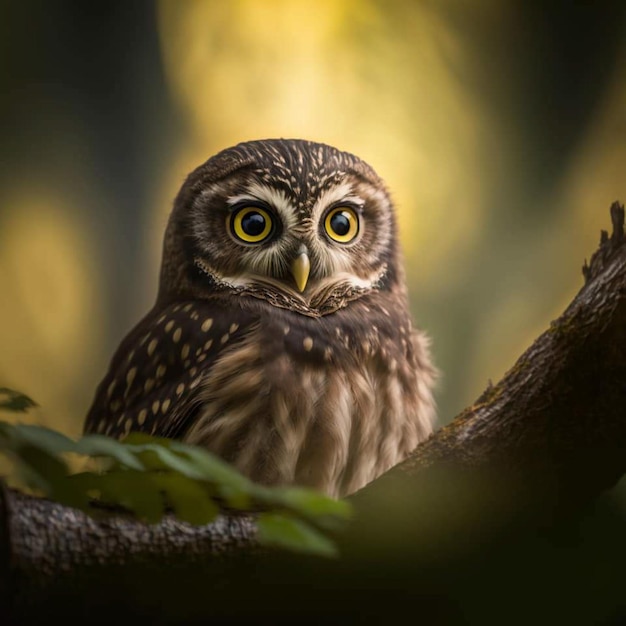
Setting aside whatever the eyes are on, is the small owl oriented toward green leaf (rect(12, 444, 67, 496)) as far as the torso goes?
no

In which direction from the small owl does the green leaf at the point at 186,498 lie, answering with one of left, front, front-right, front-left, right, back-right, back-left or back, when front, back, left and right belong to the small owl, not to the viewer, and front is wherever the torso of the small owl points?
front-right

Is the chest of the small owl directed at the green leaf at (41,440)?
no

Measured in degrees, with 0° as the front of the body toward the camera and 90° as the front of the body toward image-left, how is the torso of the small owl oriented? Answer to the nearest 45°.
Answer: approximately 315°

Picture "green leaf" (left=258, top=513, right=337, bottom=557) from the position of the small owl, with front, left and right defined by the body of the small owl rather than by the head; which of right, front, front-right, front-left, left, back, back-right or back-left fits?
front-right

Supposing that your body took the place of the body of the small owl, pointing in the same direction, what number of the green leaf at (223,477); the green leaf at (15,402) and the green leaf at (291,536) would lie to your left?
0
